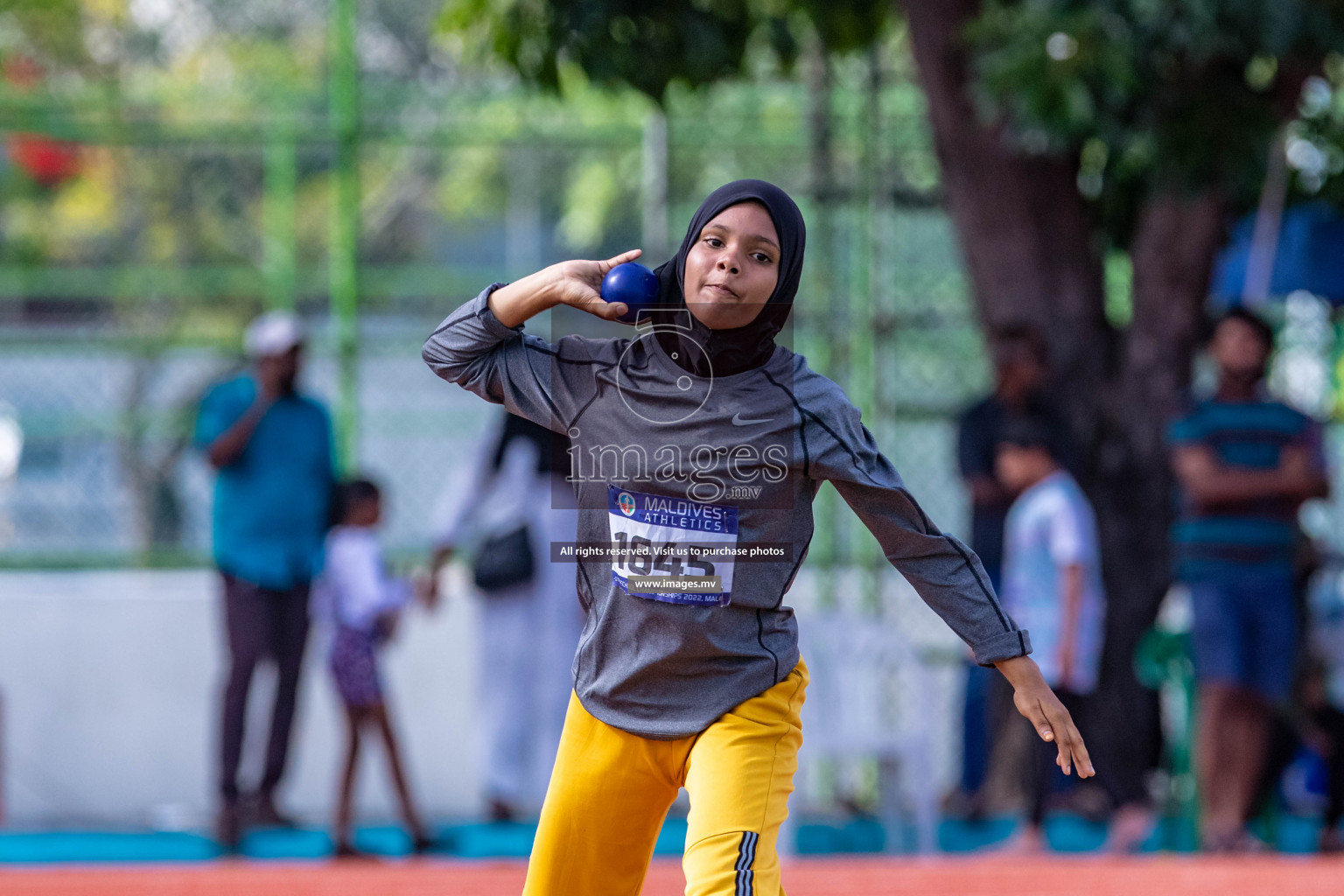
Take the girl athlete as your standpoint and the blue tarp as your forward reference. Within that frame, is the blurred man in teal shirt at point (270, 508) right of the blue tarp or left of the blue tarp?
left

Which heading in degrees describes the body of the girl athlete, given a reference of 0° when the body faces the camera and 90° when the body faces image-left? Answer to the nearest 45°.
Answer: approximately 0°

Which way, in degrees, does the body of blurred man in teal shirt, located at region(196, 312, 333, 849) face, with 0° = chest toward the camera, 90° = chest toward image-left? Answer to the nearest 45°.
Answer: approximately 315°

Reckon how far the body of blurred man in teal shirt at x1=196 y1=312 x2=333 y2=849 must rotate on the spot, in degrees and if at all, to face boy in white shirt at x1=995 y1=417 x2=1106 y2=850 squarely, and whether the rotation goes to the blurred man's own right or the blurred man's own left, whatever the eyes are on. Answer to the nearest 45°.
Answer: approximately 45° to the blurred man's own left

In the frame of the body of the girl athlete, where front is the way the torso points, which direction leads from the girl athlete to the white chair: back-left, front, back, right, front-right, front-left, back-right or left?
back
